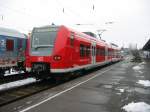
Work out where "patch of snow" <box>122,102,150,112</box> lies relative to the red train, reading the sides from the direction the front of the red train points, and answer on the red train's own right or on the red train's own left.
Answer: on the red train's own left

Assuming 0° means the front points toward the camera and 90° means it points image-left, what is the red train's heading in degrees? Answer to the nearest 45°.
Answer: approximately 45°
